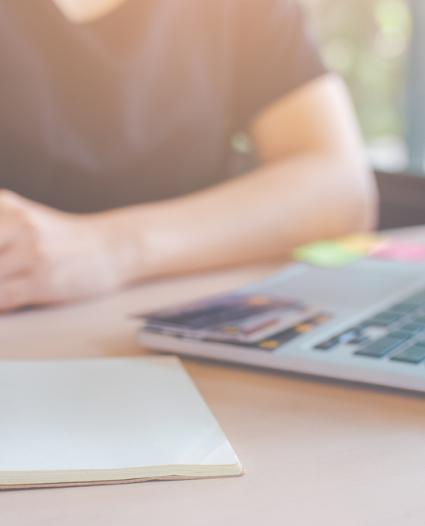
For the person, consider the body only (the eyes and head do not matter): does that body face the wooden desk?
yes

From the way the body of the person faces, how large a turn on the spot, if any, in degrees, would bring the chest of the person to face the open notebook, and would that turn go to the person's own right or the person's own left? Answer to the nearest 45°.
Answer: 0° — they already face it

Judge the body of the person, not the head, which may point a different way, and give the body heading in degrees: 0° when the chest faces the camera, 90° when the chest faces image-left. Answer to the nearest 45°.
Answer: approximately 0°
